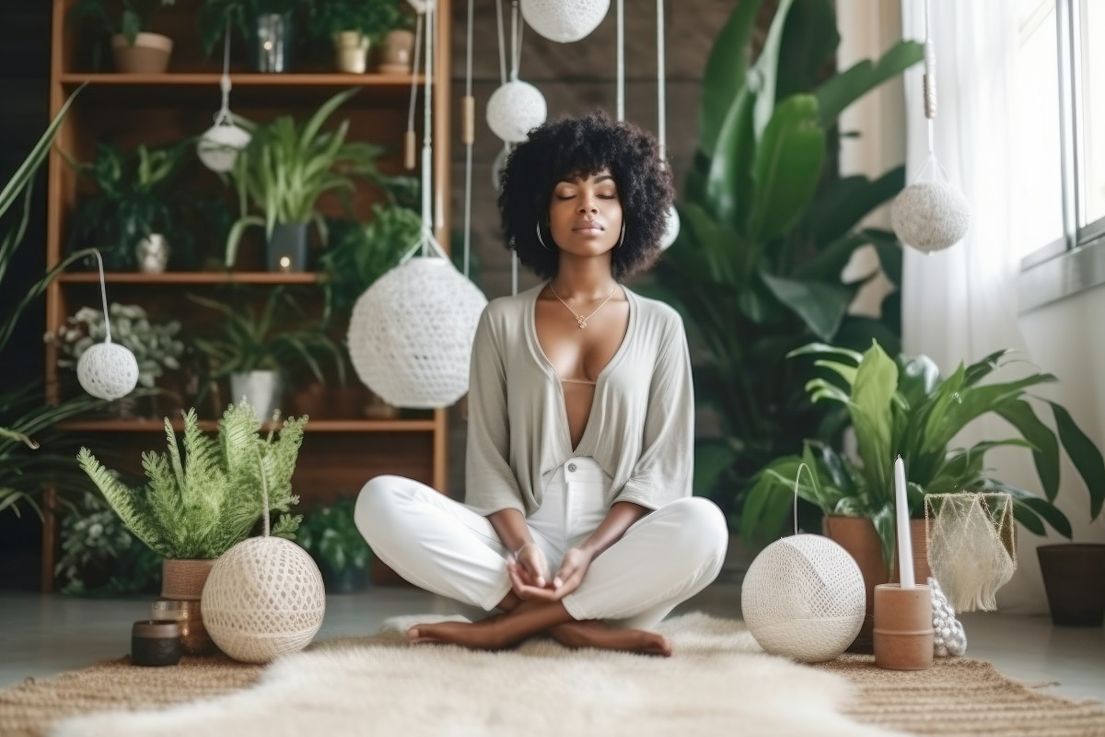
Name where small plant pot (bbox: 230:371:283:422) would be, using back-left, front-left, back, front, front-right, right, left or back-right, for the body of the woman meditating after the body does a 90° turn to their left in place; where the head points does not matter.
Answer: back-left

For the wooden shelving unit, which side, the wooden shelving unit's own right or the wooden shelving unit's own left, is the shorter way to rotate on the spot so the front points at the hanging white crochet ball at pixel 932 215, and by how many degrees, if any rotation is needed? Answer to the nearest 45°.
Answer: approximately 45° to the wooden shelving unit's own left

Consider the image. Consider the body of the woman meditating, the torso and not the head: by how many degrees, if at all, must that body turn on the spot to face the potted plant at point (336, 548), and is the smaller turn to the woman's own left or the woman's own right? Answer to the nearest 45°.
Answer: approximately 135° to the woman's own right

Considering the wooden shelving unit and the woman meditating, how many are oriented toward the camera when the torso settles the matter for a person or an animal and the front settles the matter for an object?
2

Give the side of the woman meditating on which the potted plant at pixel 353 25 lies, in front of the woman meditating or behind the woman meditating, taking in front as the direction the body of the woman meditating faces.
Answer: behind

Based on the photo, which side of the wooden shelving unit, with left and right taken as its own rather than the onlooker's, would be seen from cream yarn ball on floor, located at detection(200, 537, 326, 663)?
front

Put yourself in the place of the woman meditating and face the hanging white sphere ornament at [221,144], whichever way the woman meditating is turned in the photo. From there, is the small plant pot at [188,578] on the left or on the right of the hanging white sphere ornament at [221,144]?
left

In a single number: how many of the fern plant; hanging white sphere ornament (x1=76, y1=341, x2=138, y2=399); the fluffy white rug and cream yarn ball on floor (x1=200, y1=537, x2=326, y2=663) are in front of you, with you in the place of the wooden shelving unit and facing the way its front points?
4

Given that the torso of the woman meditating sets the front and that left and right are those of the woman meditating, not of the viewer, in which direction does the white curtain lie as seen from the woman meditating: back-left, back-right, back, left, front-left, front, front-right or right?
back-left

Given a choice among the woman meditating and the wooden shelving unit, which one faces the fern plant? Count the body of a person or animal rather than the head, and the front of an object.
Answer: the wooden shelving unit

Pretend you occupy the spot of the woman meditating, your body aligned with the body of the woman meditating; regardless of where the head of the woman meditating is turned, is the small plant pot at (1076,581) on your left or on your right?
on your left

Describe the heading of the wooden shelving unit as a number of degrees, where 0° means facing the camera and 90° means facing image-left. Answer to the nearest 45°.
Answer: approximately 0°
